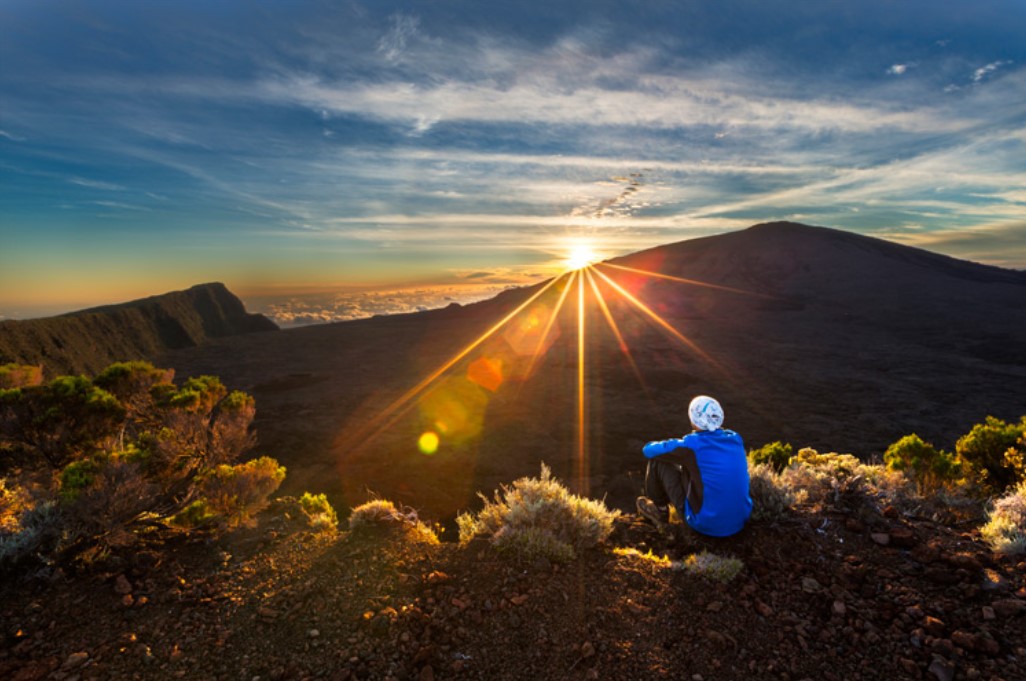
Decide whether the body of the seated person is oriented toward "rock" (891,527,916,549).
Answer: no

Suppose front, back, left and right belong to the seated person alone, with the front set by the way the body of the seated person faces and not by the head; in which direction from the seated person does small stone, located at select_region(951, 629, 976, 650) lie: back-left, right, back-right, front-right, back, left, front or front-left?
back

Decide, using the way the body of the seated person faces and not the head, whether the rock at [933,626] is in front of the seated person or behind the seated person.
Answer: behind

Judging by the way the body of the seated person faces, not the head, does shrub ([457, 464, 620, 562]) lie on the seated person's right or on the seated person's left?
on the seated person's left

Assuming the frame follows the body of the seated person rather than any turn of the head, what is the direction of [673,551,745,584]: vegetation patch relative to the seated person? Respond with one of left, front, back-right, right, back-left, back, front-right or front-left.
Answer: back-left

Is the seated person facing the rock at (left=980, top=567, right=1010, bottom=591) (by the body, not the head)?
no

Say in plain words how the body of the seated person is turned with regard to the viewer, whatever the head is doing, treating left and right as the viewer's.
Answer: facing away from the viewer and to the left of the viewer

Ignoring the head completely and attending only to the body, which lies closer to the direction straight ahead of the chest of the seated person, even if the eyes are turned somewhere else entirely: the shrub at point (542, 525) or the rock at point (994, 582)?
the shrub

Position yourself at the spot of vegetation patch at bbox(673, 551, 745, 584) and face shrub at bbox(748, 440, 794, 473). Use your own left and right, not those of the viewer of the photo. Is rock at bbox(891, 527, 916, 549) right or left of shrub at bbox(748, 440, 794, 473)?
right

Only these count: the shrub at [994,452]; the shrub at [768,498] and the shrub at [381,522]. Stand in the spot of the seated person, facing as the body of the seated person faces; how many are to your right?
2

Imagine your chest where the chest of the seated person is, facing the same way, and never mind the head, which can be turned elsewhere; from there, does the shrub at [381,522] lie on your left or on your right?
on your left

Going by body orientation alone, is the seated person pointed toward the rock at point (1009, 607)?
no

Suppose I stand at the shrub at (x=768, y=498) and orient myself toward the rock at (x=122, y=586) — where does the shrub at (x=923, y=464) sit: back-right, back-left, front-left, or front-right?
back-right

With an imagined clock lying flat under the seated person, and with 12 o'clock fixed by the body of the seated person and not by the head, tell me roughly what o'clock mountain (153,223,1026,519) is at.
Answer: The mountain is roughly at 1 o'clock from the seated person.

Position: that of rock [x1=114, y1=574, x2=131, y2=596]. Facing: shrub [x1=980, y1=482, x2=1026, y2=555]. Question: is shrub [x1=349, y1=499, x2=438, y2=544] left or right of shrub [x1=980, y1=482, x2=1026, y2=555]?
left

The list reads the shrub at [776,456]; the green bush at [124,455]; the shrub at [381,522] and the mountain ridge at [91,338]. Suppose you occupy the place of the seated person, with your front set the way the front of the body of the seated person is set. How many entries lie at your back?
0

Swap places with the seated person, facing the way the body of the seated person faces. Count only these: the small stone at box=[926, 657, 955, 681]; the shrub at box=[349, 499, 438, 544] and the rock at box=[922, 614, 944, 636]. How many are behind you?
2

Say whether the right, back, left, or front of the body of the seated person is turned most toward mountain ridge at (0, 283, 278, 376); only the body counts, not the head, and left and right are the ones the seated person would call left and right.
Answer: front
